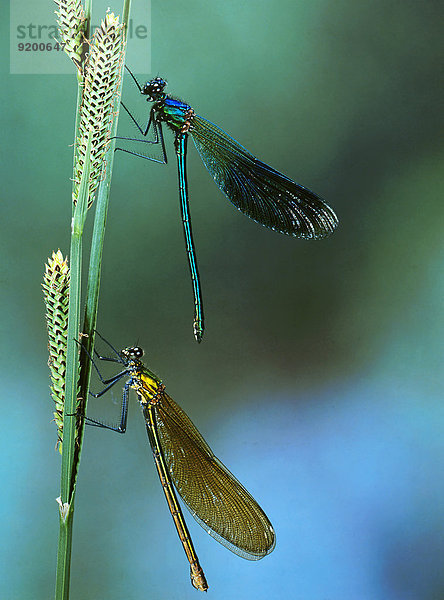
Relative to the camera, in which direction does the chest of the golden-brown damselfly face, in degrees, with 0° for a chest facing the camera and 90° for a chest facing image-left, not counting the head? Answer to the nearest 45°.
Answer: approximately 90°
